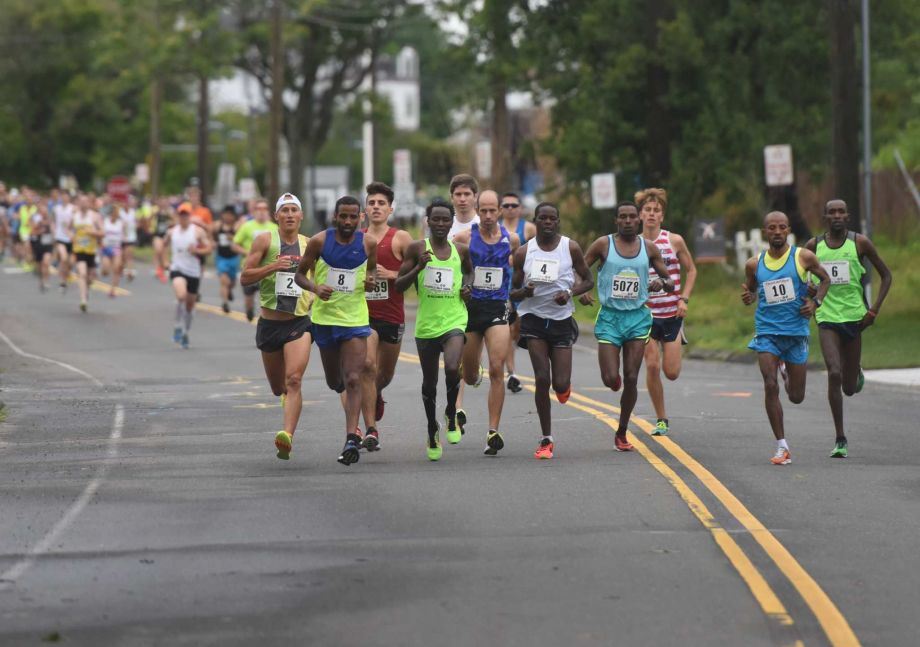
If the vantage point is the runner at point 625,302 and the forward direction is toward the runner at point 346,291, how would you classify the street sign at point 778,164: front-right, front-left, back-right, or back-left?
back-right

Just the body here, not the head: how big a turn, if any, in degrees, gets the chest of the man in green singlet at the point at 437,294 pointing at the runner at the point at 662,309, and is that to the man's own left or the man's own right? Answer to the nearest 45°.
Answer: approximately 135° to the man's own left

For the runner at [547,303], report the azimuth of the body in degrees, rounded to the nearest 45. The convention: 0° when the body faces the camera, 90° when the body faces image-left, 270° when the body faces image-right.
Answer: approximately 0°

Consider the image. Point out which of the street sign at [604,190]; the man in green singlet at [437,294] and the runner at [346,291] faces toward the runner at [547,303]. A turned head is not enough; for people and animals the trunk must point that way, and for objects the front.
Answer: the street sign

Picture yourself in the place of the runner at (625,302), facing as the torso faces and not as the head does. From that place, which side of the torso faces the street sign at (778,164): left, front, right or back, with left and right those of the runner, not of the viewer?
back

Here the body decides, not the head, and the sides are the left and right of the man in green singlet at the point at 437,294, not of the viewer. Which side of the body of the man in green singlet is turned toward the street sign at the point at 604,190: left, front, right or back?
back

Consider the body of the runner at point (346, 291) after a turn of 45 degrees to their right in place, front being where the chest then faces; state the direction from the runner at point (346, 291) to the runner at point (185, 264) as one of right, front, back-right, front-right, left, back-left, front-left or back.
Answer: back-right

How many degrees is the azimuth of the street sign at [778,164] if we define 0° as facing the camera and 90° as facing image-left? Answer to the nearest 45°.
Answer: approximately 0°

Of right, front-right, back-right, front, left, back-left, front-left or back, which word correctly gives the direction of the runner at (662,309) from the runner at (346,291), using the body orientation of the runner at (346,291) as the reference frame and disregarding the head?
back-left
